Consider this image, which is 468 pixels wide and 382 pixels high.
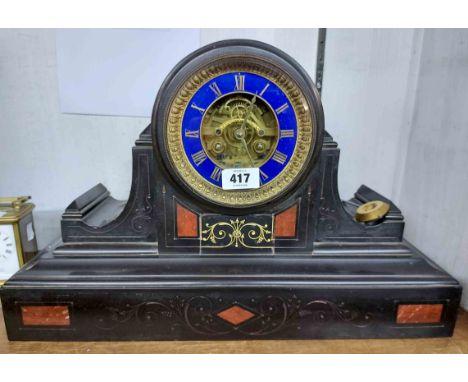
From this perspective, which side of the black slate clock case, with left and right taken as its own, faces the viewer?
front

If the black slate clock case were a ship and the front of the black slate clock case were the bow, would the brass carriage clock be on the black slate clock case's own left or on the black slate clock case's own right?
on the black slate clock case's own right

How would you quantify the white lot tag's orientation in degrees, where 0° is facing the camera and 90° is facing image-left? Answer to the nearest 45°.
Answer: approximately 0°

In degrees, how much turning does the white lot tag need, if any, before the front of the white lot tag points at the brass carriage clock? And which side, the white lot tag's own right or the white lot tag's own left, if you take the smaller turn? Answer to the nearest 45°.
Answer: approximately 90° to the white lot tag's own right
